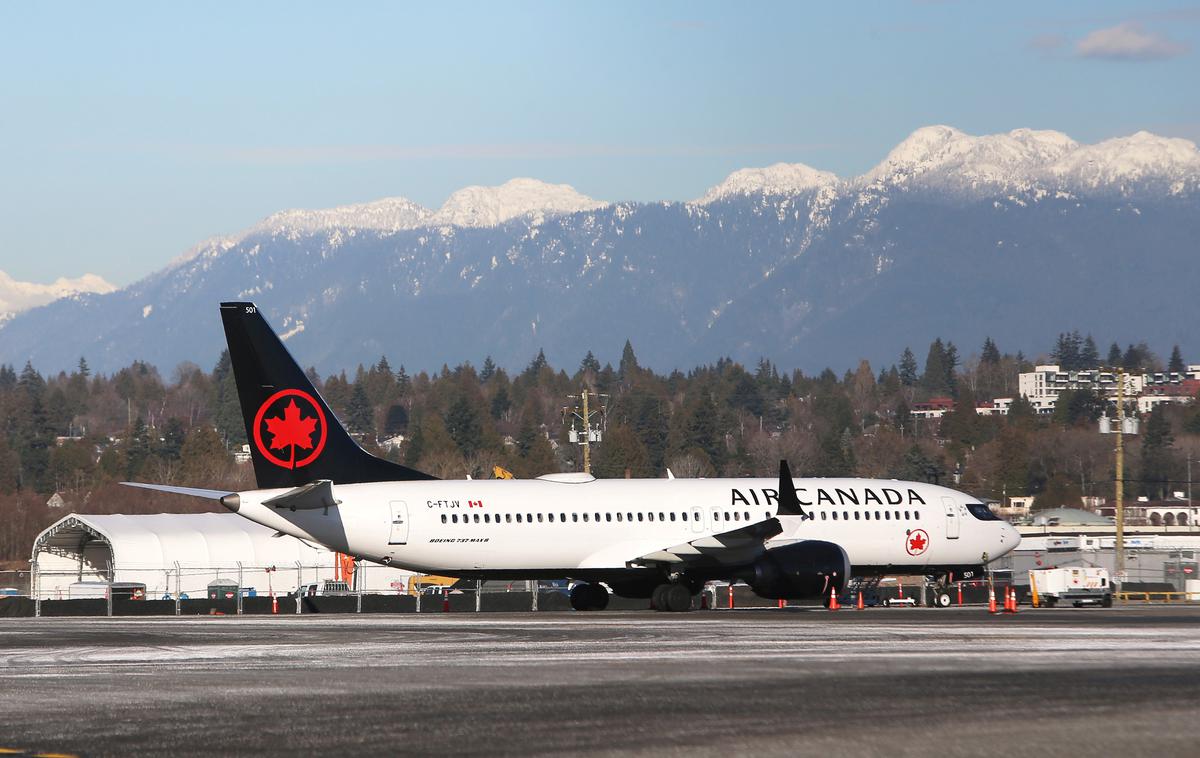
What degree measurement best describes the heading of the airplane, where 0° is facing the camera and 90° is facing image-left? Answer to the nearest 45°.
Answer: approximately 225°
